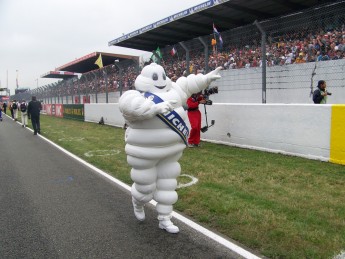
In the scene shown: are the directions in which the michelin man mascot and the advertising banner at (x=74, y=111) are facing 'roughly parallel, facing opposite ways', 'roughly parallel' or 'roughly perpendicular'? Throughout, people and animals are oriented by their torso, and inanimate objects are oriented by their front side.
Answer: roughly perpendicular

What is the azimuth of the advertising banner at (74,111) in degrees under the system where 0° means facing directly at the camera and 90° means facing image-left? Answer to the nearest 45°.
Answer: approximately 45°

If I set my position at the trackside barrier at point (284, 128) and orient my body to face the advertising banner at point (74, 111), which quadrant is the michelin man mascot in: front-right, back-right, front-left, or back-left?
back-left

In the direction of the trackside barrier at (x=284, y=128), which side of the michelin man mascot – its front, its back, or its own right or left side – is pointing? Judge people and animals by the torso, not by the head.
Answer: left

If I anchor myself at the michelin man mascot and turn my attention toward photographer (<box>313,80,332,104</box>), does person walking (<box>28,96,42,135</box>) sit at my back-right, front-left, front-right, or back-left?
front-left

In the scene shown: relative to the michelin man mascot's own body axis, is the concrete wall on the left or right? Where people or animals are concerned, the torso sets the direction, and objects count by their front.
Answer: on its left

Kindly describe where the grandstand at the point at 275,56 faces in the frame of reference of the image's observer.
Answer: facing the viewer and to the left of the viewer
